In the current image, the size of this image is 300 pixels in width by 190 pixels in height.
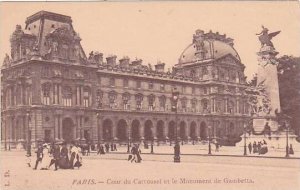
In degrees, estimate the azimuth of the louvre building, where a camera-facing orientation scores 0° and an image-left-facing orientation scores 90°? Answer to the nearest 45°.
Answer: approximately 315°

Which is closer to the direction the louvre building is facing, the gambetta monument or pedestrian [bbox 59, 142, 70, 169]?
the gambetta monument

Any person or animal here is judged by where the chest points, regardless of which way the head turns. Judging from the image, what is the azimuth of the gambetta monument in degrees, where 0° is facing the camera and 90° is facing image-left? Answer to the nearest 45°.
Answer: approximately 45°

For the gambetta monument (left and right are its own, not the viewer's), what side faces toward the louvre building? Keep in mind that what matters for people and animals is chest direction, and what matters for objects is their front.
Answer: right

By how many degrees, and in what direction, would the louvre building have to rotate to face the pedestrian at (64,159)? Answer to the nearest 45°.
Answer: approximately 45° to its right
